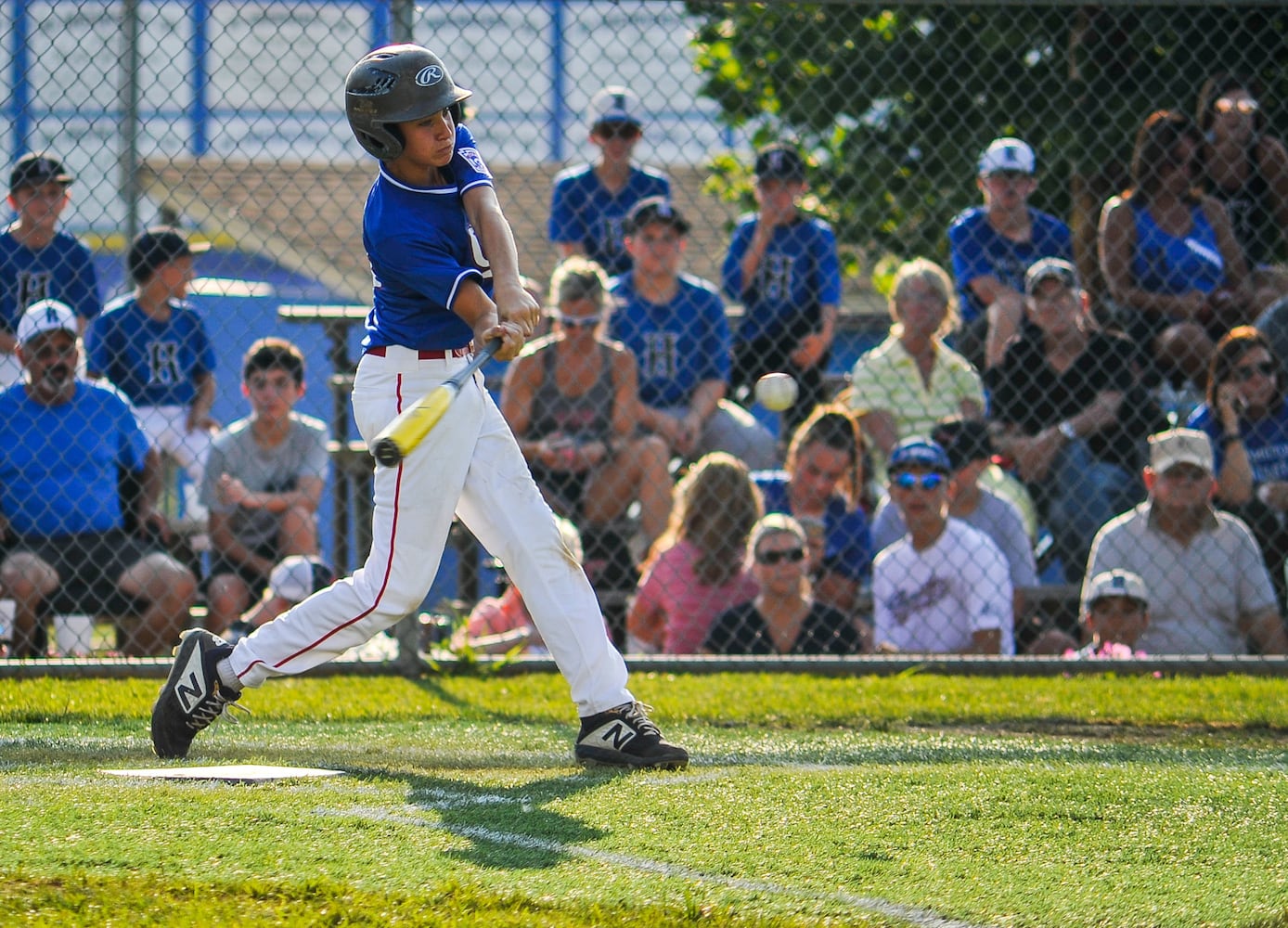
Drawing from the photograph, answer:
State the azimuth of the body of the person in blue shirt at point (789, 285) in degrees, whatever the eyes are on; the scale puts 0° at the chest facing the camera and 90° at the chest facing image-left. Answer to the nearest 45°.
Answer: approximately 0°

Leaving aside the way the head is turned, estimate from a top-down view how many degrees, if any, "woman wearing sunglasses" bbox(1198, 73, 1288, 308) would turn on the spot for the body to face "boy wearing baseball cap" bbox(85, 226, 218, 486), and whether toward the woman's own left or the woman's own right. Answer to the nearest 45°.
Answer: approximately 45° to the woman's own right

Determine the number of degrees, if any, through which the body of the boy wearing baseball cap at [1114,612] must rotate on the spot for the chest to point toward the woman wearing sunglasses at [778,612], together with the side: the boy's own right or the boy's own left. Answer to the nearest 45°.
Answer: approximately 45° to the boy's own right

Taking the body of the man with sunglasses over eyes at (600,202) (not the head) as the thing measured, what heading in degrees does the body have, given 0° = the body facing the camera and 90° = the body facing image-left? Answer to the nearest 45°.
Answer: approximately 0°

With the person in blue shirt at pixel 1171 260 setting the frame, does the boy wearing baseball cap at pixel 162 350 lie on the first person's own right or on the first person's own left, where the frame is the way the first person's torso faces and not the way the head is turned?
on the first person's own right

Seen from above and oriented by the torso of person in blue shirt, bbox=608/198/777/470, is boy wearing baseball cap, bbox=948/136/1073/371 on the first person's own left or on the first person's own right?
on the first person's own left

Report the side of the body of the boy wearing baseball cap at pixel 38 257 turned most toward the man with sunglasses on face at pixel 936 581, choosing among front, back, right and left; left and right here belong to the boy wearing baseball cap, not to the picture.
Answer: left

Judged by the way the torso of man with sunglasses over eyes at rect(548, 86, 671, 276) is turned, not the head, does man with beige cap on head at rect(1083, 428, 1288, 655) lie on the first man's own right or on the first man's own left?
on the first man's own left
